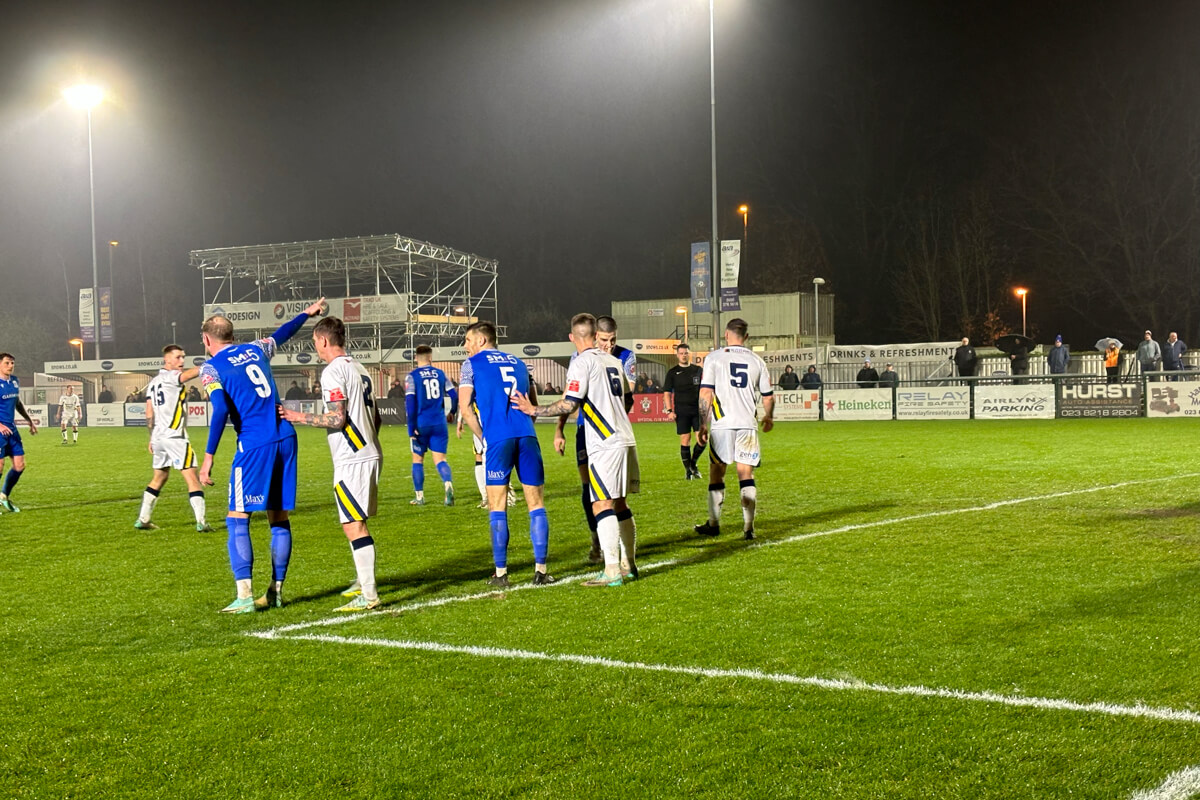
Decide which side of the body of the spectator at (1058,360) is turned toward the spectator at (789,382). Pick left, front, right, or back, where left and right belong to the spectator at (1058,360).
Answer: right

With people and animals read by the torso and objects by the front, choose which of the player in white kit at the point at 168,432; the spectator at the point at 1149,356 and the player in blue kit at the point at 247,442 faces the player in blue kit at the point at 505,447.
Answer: the spectator

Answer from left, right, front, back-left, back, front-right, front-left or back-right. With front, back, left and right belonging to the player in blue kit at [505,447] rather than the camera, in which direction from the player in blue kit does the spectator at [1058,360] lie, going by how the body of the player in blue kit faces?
right

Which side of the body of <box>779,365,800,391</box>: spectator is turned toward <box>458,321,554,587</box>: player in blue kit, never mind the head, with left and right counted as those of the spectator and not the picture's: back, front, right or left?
front

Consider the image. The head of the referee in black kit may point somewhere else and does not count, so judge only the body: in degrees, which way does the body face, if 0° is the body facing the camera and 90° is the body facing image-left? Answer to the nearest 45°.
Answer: approximately 0°

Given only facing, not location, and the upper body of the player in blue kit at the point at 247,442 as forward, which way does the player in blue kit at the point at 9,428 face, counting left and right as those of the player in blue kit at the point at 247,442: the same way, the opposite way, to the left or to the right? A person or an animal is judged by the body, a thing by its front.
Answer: the opposite way

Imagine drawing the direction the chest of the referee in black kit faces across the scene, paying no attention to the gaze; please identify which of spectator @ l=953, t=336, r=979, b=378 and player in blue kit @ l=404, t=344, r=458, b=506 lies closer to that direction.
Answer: the player in blue kit

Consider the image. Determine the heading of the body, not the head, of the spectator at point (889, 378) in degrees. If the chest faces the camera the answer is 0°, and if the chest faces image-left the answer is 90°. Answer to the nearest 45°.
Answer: approximately 0°

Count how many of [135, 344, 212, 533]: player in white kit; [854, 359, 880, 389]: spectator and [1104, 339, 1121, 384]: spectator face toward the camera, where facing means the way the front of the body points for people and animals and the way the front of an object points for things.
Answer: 2

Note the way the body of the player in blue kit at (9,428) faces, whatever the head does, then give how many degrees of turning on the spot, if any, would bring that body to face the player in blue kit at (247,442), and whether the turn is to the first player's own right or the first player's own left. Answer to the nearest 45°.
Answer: approximately 45° to the first player's own right

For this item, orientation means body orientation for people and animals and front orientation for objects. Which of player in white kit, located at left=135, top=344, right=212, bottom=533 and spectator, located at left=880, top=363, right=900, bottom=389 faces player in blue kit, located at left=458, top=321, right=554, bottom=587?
the spectator

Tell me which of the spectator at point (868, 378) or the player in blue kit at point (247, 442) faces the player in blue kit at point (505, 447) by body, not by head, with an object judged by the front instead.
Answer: the spectator

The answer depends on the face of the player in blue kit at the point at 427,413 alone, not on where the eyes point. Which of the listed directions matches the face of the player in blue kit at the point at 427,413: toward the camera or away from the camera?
away from the camera

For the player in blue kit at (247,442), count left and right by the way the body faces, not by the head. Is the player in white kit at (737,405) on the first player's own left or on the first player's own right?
on the first player's own right

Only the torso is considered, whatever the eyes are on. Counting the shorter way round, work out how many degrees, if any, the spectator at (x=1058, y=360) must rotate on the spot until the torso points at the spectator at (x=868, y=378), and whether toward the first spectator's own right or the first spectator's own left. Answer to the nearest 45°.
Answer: approximately 90° to the first spectator's own right
